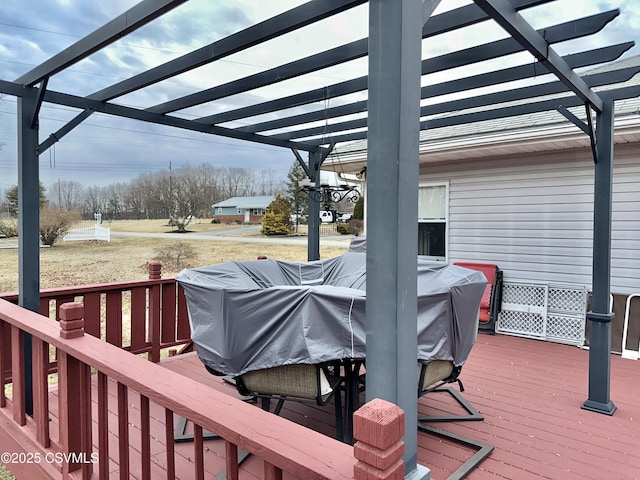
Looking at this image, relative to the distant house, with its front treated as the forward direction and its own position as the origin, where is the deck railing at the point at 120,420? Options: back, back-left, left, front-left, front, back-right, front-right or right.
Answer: front

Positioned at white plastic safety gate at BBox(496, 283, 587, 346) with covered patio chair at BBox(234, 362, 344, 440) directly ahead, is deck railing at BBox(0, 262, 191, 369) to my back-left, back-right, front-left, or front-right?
front-right

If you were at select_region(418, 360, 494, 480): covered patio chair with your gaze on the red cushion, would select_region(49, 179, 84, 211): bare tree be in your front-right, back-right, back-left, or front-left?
front-left

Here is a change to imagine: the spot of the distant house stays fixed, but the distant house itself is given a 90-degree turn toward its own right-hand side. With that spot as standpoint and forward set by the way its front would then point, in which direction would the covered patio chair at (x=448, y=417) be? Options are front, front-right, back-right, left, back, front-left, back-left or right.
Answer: left

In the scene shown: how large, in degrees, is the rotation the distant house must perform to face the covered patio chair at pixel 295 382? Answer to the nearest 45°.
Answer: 0° — it already faces it

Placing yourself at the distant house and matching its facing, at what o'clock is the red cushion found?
The red cushion is roughly at 11 o'clock from the distant house.

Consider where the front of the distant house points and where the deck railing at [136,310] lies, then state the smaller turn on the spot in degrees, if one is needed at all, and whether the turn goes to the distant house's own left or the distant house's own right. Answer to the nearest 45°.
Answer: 0° — it already faces it

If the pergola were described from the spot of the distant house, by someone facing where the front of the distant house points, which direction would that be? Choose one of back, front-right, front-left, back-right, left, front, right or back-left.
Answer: front

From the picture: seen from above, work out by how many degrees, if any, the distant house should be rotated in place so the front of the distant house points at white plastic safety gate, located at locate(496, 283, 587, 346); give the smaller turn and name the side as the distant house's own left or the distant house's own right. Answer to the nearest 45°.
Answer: approximately 45° to the distant house's own left

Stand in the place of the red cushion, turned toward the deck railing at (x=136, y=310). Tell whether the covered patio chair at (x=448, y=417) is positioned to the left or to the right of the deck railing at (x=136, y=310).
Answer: left

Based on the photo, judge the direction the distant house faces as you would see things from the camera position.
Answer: facing the viewer
